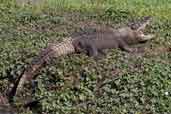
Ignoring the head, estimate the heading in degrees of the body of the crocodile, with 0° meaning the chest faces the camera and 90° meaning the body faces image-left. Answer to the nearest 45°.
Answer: approximately 270°
